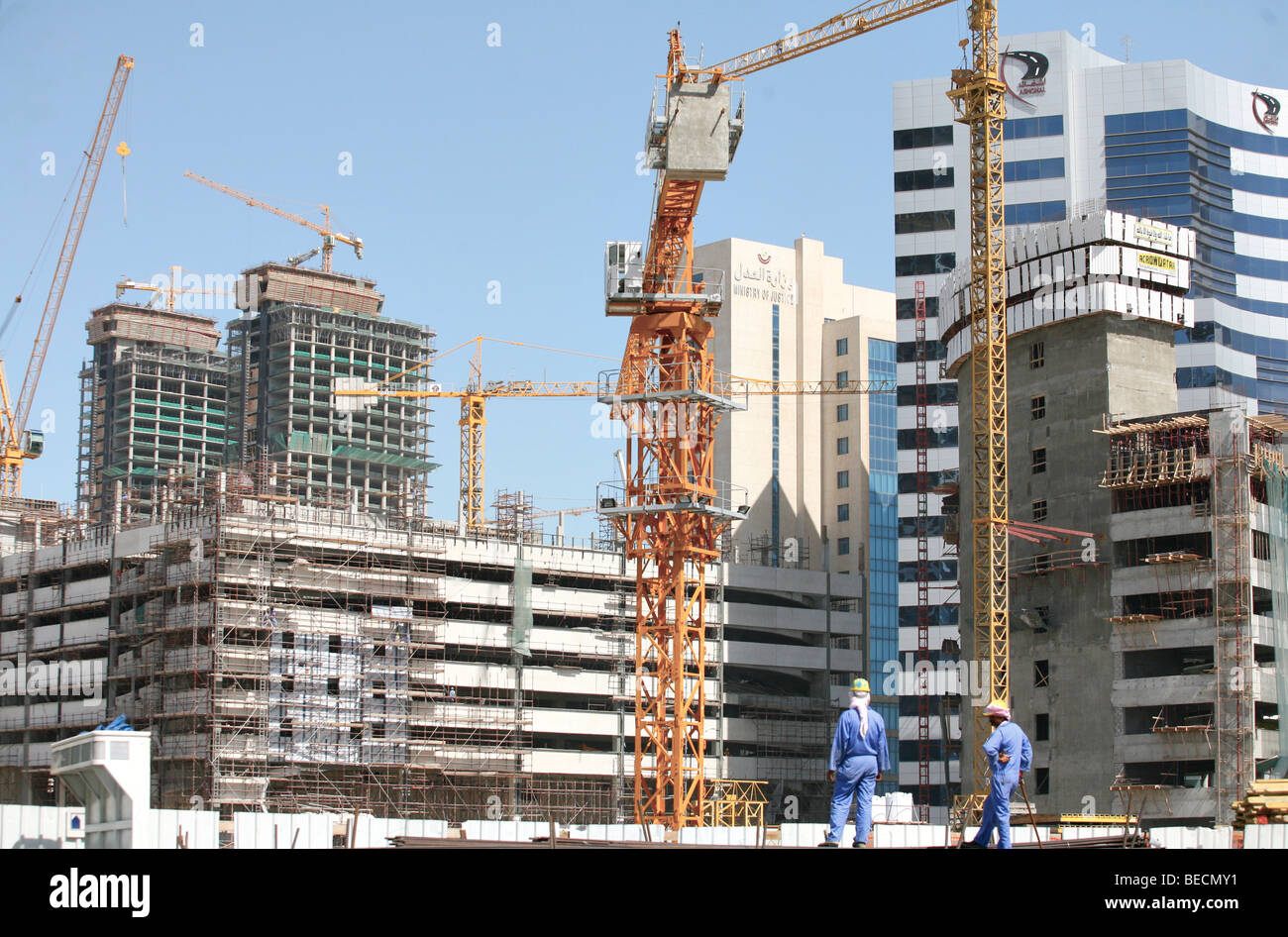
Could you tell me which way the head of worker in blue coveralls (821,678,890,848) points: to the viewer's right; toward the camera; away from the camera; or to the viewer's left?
away from the camera

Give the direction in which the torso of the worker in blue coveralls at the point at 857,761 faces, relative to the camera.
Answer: away from the camera

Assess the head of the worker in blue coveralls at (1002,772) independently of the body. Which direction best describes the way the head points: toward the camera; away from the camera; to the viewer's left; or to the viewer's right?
to the viewer's left
